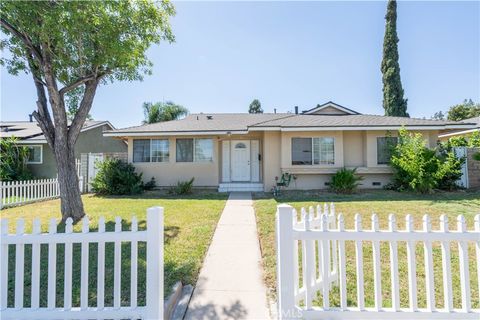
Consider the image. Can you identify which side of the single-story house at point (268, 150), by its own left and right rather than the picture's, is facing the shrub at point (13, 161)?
right

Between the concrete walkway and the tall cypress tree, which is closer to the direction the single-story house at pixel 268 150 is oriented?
the concrete walkway

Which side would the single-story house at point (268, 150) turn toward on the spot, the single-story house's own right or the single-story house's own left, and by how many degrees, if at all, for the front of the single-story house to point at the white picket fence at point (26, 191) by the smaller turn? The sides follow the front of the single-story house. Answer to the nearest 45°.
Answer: approximately 45° to the single-story house's own right

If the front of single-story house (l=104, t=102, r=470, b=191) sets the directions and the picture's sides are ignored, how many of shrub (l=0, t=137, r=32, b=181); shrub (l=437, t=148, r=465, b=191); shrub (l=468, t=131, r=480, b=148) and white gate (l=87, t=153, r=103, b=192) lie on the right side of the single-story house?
2

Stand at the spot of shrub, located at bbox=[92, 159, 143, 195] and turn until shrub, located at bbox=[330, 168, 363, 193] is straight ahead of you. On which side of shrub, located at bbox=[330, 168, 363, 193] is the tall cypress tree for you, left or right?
left

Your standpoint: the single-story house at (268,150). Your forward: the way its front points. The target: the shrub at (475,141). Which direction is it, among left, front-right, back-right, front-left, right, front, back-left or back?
left

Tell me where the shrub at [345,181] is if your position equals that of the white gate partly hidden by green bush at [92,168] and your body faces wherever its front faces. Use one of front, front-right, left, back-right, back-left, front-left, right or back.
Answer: front-left

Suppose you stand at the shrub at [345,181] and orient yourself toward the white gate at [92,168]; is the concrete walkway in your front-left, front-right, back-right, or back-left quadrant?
front-left

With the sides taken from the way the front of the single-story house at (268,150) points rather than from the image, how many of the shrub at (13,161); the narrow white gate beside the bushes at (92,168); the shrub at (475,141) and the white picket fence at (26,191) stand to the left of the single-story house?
1

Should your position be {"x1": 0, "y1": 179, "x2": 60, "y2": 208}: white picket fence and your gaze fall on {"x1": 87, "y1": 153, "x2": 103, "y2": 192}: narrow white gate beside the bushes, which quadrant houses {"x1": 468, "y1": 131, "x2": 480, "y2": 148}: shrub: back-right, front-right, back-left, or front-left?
front-right
